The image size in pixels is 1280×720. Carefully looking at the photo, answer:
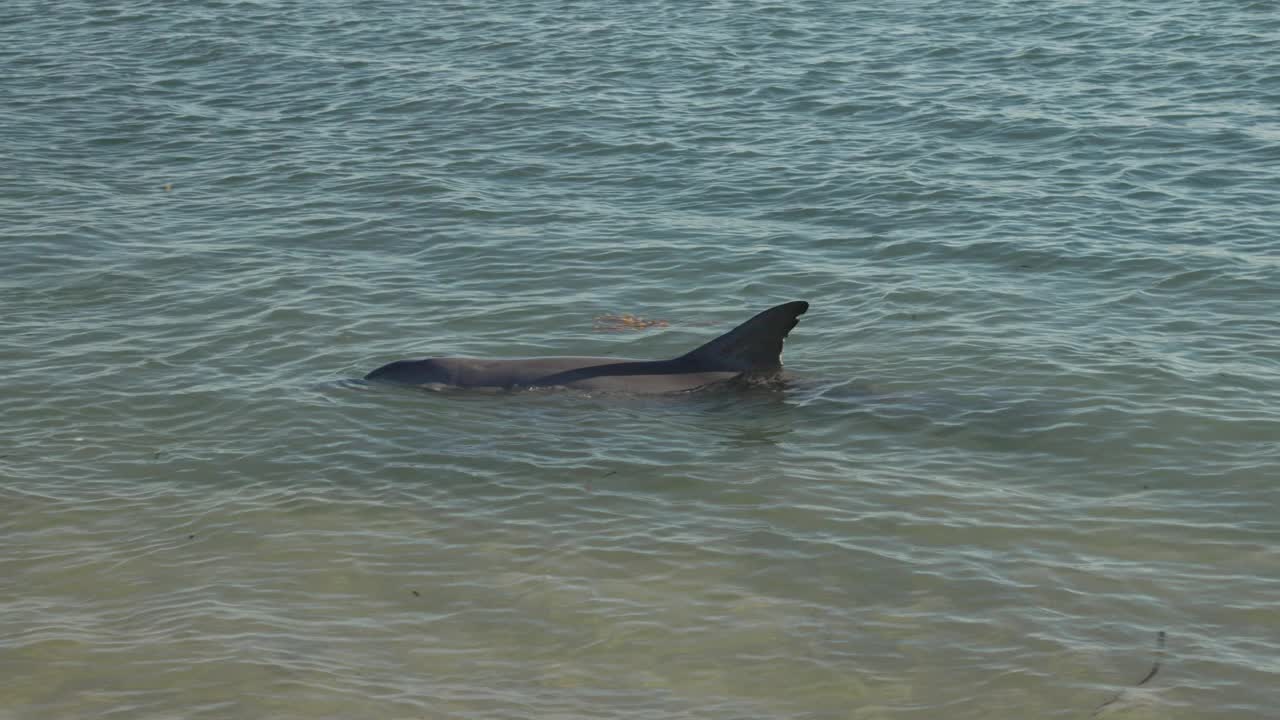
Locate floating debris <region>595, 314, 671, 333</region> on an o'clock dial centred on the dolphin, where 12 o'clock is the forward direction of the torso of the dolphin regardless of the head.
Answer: The floating debris is roughly at 3 o'clock from the dolphin.

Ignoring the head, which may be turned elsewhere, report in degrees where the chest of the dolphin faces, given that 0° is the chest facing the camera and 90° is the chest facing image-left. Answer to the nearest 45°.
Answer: approximately 90°
